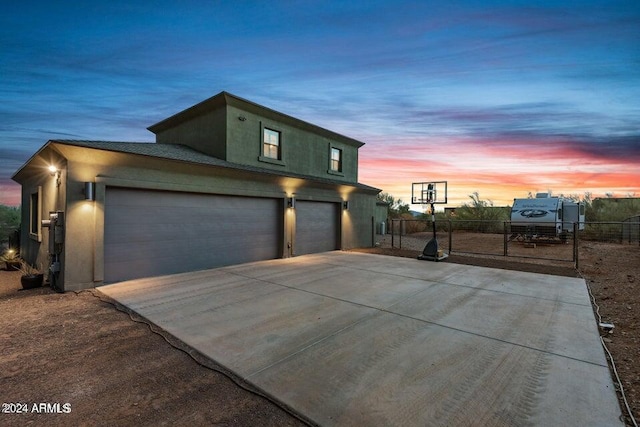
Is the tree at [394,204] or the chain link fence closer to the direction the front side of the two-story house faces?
the chain link fence

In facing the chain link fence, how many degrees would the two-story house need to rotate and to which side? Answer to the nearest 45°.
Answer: approximately 45° to its left

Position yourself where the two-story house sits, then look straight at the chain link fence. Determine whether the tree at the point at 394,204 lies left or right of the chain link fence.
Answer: left

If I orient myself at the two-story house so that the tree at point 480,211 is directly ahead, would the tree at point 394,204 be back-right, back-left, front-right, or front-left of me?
front-left

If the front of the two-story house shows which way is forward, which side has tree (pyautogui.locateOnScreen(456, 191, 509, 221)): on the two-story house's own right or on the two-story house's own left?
on the two-story house's own left

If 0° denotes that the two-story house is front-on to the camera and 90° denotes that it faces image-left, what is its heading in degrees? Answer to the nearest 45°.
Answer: approximately 315°

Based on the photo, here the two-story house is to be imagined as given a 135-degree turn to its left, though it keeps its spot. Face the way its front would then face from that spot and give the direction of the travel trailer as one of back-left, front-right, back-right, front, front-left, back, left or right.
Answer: right

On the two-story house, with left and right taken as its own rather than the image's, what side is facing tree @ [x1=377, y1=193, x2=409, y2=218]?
left
